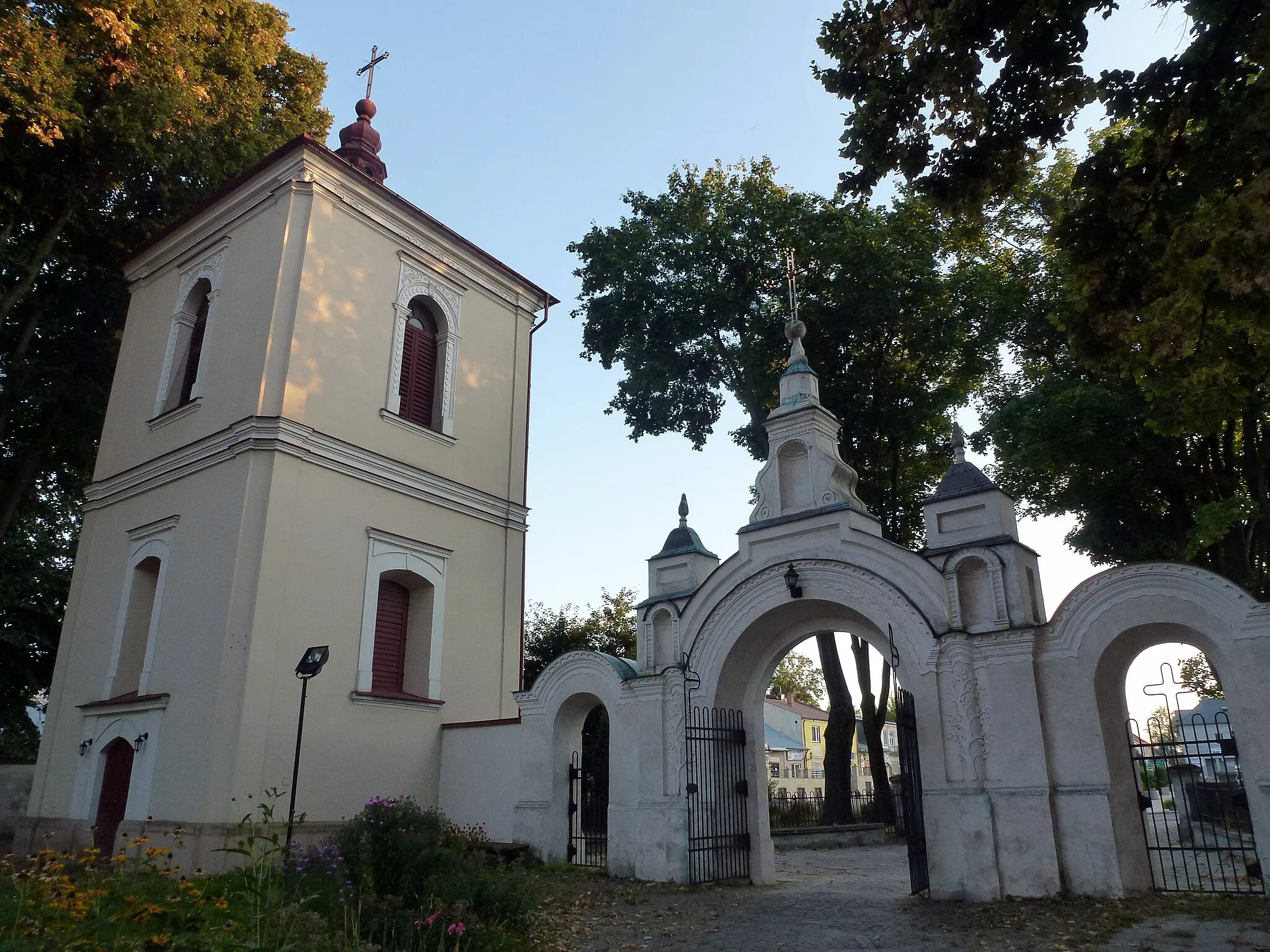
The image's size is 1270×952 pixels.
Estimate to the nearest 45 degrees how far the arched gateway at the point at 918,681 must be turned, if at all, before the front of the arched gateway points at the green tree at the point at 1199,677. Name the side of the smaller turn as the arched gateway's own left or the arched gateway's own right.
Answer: approximately 180°

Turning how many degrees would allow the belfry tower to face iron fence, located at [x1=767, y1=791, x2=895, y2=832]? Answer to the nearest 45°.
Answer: approximately 180°

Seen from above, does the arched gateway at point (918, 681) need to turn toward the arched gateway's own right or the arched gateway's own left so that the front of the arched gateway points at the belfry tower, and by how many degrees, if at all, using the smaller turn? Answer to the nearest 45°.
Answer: approximately 45° to the arched gateway's own right

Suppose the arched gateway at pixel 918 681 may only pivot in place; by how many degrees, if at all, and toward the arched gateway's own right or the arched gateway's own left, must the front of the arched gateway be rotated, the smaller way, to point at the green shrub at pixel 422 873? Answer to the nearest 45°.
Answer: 0° — it already faces it

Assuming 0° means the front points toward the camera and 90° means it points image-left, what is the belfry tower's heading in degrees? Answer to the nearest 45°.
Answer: approximately 45°

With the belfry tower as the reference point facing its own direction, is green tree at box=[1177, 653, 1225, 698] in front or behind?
behind

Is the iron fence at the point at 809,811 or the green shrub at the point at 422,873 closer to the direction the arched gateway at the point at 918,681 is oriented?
the green shrub

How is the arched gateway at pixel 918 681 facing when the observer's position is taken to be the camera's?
facing the viewer and to the left of the viewer

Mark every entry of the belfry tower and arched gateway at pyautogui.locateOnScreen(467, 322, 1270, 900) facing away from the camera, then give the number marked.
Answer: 0

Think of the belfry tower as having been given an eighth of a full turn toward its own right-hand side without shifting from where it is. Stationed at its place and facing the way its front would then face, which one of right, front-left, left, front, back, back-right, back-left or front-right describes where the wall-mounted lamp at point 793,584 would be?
back-left

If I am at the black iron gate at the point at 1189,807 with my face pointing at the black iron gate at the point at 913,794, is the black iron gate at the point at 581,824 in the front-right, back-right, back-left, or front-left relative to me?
front-right
